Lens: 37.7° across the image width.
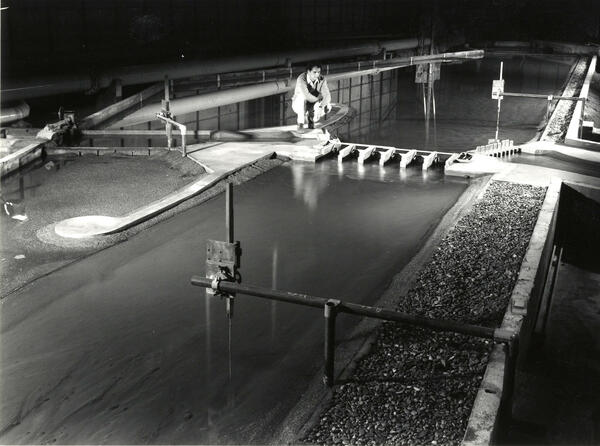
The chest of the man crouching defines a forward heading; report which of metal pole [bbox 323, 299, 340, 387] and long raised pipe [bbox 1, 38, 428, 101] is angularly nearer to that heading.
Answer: the metal pole

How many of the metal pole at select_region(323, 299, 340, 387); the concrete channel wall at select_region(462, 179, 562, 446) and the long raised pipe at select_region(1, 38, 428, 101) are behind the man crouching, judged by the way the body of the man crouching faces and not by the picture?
1

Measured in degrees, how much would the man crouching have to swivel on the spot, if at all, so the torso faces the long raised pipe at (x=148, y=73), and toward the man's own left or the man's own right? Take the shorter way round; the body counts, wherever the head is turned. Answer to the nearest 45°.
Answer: approximately 180°

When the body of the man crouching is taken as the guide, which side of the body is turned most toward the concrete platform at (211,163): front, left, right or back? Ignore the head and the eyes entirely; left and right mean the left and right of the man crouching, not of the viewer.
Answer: right

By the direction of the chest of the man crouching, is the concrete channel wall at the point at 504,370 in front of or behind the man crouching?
in front

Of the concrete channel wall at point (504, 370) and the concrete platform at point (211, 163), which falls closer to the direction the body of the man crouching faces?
the concrete channel wall

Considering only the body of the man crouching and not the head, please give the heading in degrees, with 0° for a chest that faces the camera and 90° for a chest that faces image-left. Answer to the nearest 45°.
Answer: approximately 315°

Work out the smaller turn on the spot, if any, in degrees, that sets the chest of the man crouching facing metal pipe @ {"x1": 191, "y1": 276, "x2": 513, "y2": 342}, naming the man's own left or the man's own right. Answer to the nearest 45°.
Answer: approximately 45° to the man's own right
